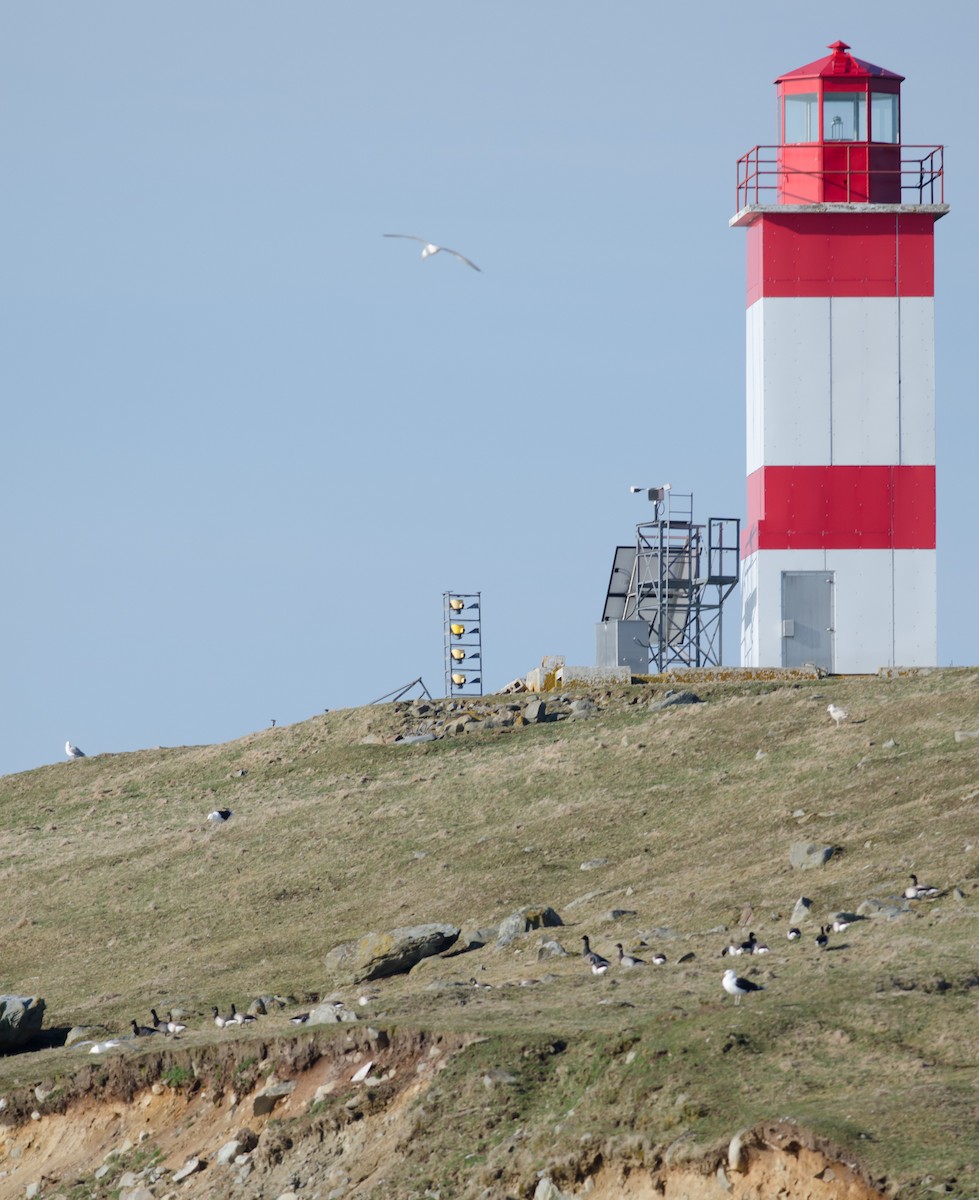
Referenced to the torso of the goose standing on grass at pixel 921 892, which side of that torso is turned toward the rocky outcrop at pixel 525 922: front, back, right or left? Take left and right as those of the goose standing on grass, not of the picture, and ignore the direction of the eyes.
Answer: front

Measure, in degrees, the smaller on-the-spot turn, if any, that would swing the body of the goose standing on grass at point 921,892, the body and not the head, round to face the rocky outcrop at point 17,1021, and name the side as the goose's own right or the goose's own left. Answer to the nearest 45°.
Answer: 0° — it already faces it

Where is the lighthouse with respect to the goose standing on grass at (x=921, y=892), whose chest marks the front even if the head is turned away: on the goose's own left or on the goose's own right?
on the goose's own right

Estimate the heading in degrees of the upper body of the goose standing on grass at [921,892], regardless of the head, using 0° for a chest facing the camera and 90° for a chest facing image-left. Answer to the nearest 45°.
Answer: approximately 90°

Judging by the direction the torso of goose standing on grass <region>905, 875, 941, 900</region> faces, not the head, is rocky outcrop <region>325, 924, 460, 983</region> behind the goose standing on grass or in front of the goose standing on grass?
in front
